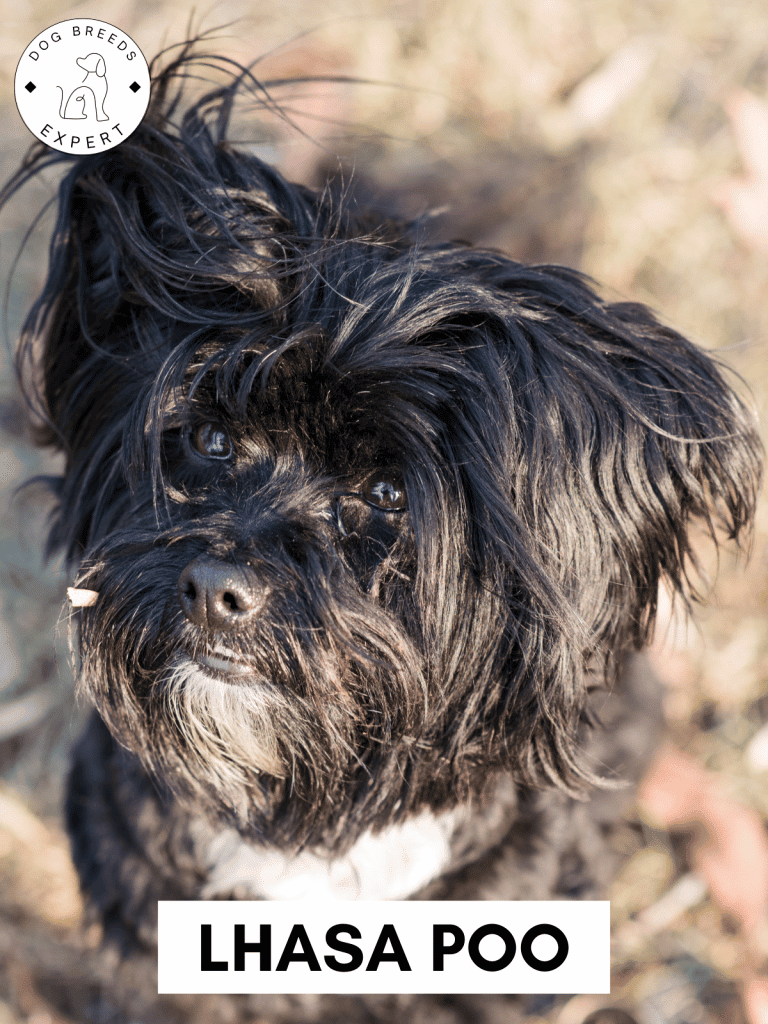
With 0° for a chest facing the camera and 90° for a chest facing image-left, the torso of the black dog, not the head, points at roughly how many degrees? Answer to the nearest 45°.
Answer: approximately 0°
